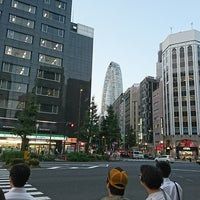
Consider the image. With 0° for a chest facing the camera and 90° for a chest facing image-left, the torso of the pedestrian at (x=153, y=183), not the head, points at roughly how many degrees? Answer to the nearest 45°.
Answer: approximately 135°

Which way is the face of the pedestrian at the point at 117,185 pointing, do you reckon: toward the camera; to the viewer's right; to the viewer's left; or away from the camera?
away from the camera

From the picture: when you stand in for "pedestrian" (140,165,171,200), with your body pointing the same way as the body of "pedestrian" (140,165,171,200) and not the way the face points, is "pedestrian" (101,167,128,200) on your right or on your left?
on your left
